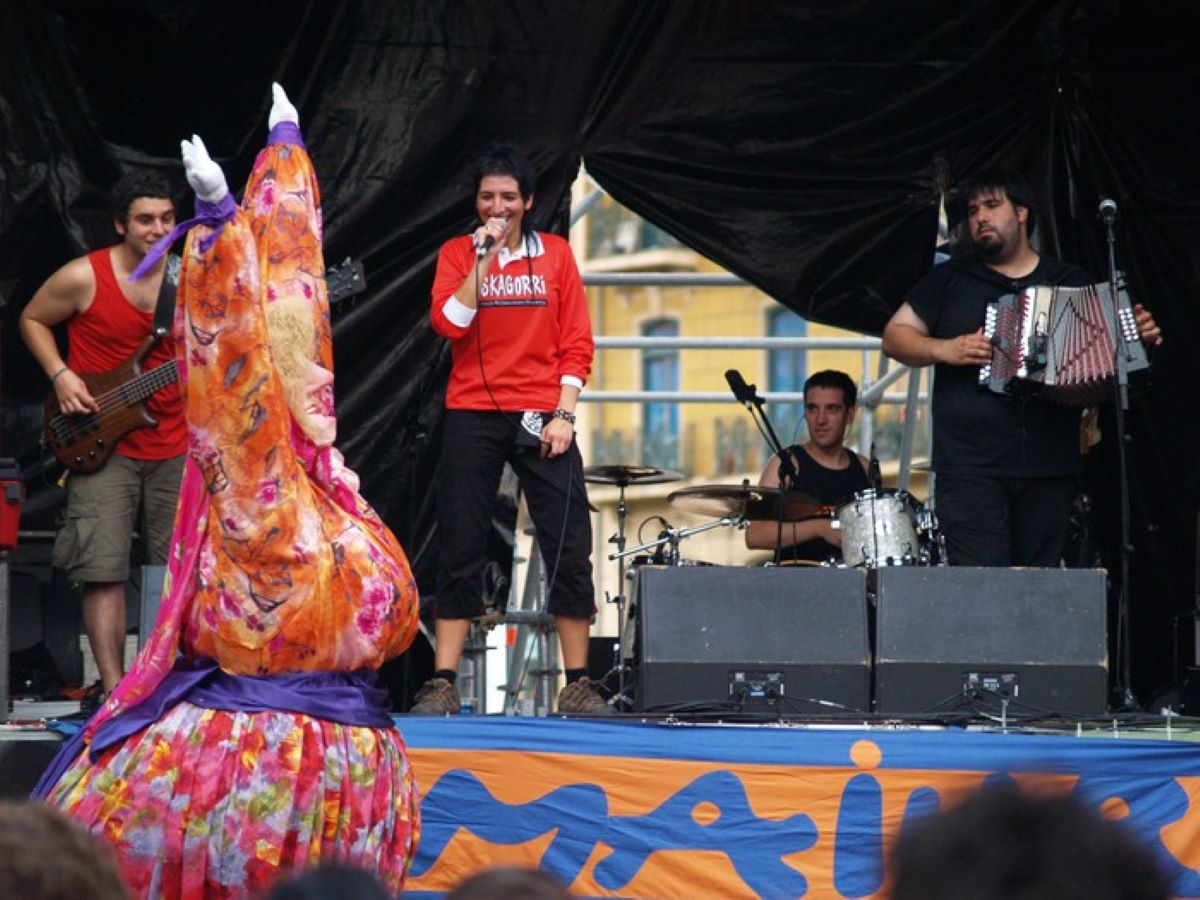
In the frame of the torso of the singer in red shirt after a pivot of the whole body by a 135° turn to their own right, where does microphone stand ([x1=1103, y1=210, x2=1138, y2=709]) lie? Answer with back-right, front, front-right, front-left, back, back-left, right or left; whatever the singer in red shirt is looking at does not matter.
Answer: back-right

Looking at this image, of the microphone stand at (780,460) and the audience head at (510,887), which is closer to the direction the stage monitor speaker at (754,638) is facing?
the microphone stand

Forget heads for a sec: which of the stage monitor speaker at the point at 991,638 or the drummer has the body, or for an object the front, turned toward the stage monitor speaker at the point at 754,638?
the drummer

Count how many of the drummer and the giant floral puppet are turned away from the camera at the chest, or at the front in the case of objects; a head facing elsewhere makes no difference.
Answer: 0

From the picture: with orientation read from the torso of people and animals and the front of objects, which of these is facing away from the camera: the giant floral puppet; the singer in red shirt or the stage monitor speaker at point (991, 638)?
the stage monitor speaker

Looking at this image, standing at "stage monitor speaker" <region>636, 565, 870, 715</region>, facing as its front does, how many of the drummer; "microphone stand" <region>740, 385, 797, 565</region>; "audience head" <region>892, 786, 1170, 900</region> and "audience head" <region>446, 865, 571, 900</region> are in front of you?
2

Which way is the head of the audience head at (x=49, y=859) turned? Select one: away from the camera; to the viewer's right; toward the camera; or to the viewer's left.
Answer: away from the camera

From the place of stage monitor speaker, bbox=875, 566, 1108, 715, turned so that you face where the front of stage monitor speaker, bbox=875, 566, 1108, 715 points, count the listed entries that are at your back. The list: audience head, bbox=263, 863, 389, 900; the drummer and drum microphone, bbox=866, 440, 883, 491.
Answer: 1

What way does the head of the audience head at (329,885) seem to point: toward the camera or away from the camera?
away from the camera

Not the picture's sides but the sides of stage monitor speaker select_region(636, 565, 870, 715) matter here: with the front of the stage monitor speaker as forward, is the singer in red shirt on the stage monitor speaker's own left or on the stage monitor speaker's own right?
on the stage monitor speaker's own left

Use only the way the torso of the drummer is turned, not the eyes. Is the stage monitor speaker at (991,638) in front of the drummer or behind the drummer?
in front

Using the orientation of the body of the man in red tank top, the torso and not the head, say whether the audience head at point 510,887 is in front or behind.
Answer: in front

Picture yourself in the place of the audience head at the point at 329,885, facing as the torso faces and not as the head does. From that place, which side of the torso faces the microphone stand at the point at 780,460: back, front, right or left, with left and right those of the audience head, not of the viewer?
front

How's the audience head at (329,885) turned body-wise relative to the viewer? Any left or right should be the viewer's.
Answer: facing away from the viewer

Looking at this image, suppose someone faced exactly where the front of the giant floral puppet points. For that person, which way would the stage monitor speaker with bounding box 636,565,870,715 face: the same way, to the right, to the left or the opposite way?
to the left

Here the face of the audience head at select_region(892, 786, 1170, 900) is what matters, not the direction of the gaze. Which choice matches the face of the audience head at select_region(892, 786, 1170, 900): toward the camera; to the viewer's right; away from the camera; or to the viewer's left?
away from the camera

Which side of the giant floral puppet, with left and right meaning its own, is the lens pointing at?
right

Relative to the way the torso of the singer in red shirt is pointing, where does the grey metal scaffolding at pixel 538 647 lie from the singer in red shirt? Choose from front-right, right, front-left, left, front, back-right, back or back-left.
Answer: back

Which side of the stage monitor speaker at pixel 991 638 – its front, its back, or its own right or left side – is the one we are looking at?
back

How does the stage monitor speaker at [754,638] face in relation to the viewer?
away from the camera
